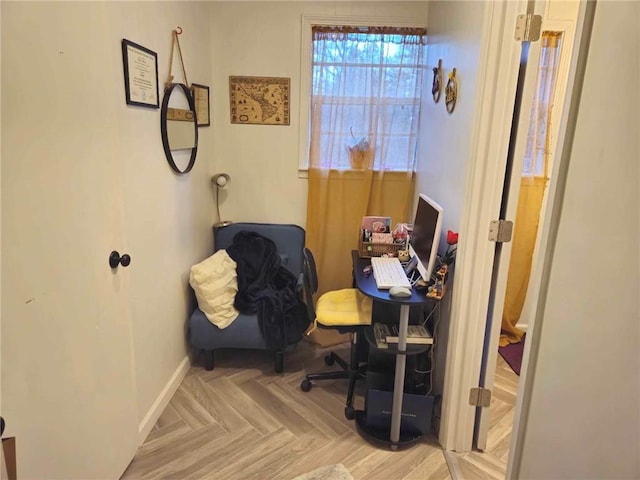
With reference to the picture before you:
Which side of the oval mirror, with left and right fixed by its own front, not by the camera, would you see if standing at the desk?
front

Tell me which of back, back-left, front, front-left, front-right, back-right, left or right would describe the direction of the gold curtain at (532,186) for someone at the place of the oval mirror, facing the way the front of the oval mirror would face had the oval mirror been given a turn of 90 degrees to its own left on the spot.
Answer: front-right

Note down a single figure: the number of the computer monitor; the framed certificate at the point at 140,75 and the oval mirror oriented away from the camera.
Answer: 0

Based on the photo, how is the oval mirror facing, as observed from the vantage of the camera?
facing the viewer and to the right of the viewer

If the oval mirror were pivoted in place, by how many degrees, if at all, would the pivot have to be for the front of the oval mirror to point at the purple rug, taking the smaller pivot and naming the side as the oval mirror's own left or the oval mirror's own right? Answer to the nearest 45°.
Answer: approximately 45° to the oval mirror's own left

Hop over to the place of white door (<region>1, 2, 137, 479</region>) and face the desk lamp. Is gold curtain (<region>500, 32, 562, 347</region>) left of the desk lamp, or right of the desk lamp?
right

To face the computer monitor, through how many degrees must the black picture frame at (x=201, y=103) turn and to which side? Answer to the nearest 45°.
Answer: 0° — it already faces it

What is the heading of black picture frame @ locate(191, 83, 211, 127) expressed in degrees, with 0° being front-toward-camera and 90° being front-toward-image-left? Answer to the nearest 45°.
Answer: approximately 315°

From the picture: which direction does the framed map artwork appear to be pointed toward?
toward the camera

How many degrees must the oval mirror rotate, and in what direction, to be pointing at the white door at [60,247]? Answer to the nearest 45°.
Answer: approximately 45° to its right

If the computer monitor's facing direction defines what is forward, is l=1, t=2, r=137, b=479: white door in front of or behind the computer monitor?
in front

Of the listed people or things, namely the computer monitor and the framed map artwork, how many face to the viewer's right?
0

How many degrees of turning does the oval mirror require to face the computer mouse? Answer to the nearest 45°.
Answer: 0° — it already faces it

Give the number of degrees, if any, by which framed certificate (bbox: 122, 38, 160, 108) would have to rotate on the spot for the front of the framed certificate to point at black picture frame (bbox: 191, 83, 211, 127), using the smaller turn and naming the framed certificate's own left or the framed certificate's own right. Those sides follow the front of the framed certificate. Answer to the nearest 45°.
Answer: approximately 90° to the framed certificate's own left

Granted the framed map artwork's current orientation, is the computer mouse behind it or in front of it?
in front
